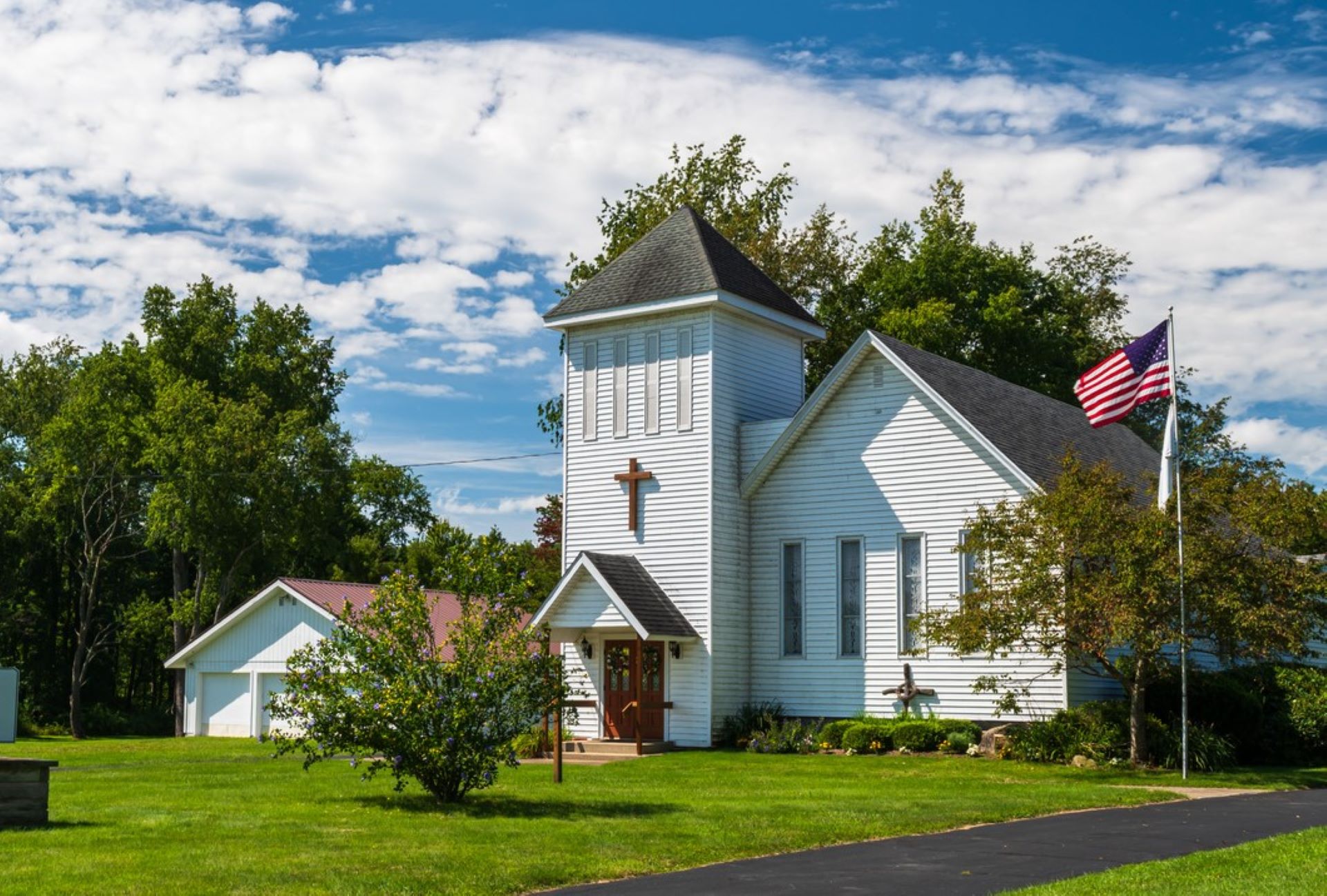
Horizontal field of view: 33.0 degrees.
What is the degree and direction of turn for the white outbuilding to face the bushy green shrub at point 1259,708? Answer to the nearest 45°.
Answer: approximately 90° to its left

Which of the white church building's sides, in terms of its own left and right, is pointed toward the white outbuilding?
right

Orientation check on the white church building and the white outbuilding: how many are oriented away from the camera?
0

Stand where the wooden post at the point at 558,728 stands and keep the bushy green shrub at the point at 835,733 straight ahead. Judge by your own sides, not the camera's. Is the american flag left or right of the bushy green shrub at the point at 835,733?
right

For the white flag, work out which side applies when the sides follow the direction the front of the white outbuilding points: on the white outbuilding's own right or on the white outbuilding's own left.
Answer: on the white outbuilding's own left

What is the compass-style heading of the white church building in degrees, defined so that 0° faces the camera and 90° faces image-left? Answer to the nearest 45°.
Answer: approximately 45°

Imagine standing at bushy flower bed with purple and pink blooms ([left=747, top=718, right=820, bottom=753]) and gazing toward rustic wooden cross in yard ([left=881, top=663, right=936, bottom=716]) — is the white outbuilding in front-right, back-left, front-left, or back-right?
back-left

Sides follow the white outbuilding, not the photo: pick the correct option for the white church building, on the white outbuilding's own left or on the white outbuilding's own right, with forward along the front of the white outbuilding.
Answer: on the white outbuilding's own left

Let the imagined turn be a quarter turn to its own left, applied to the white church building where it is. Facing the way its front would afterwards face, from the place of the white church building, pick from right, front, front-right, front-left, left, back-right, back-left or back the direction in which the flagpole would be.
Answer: front

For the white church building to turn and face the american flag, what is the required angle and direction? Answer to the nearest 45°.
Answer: approximately 90° to its left

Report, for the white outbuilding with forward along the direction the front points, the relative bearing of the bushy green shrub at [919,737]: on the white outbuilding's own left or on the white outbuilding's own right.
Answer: on the white outbuilding's own left

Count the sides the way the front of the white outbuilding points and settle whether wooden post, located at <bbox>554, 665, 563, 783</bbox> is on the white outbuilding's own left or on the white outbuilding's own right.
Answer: on the white outbuilding's own left

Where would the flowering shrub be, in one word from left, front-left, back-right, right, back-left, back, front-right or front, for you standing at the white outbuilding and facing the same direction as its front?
front-left

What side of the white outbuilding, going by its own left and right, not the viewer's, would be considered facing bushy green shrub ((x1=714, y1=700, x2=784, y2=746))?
left
